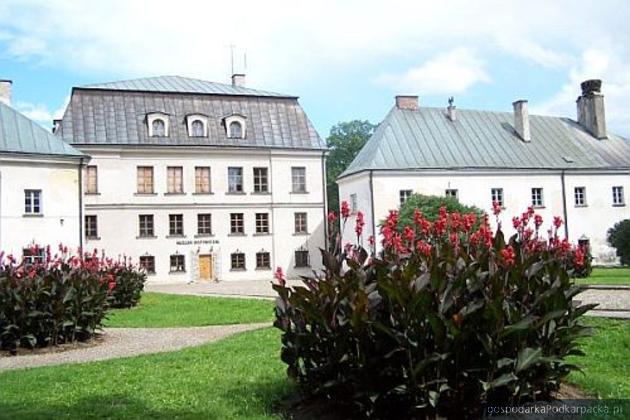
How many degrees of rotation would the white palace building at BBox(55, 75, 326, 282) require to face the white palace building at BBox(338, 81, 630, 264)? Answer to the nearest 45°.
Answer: approximately 90° to its left

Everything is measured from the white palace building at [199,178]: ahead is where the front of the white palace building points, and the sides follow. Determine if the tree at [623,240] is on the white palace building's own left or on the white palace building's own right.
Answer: on the white palace building's own left

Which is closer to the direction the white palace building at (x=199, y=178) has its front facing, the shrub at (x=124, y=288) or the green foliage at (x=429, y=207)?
the shrub

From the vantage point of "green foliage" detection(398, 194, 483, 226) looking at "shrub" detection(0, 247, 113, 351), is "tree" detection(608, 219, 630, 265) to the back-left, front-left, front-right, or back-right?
back-left

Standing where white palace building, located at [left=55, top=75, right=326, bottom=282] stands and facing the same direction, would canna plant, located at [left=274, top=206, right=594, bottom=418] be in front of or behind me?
in front

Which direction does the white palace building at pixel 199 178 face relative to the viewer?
toward the camera

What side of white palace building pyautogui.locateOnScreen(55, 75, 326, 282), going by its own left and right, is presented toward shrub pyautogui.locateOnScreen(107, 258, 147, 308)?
front
